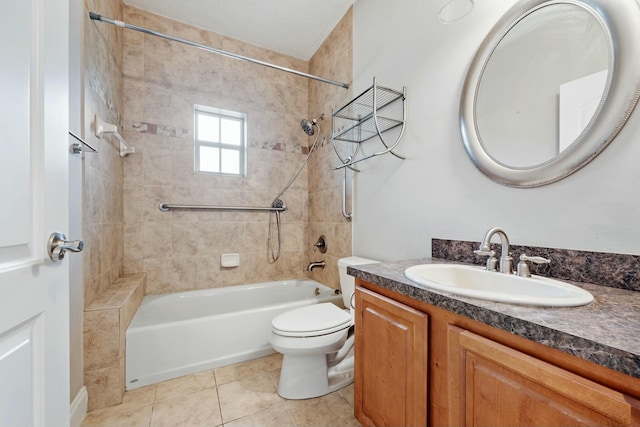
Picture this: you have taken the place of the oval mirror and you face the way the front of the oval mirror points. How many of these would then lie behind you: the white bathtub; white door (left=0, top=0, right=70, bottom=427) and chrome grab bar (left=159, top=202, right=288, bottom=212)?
0

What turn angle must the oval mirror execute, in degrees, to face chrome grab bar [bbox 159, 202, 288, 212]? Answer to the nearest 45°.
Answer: approximately 45° to its right

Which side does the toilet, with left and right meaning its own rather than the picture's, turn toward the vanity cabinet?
left

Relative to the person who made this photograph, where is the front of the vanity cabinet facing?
facing the viewer and to the left of the viewer

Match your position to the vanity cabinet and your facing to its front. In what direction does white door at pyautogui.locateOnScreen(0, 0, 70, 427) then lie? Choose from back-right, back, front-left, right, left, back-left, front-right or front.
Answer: front

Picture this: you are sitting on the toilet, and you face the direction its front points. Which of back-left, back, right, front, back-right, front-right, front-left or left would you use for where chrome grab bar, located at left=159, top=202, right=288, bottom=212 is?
right

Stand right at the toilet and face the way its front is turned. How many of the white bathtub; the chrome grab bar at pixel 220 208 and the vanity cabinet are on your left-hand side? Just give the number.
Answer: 1

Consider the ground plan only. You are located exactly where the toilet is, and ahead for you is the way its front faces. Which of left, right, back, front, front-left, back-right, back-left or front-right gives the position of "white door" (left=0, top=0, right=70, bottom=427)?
front

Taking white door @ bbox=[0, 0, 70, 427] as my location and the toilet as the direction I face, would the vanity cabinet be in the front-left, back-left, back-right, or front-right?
front-right

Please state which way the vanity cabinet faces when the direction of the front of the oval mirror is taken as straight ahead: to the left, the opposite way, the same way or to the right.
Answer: the same way

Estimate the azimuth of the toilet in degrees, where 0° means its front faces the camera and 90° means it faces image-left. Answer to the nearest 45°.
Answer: approximately 45°

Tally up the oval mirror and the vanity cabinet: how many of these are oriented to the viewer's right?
0

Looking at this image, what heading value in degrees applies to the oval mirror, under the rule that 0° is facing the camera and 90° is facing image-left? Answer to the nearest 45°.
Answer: approximately 45°

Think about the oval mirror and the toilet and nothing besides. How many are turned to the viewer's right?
0

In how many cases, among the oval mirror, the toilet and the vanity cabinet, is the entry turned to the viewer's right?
0
